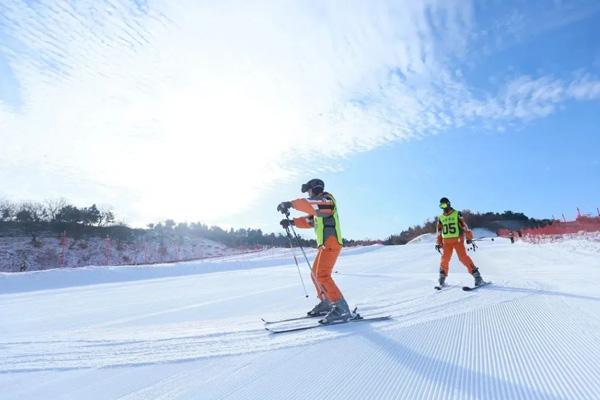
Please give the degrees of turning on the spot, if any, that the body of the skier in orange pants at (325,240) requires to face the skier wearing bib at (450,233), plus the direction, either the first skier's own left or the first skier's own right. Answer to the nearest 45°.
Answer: approximately 135° to the first skier's own right

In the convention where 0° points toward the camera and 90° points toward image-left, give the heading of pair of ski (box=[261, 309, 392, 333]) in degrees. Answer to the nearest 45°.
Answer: approximately 90°

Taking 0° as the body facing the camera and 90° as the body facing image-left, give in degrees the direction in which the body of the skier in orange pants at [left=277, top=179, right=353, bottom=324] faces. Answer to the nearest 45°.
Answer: approximately 90°

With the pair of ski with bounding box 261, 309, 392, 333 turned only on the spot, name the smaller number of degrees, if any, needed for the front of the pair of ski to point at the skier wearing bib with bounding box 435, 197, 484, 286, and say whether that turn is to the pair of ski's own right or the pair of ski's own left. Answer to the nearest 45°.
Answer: approximately 135° to the pair of ski's own right

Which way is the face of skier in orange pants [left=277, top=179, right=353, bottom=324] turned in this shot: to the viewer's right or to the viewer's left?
to the viewer's left
